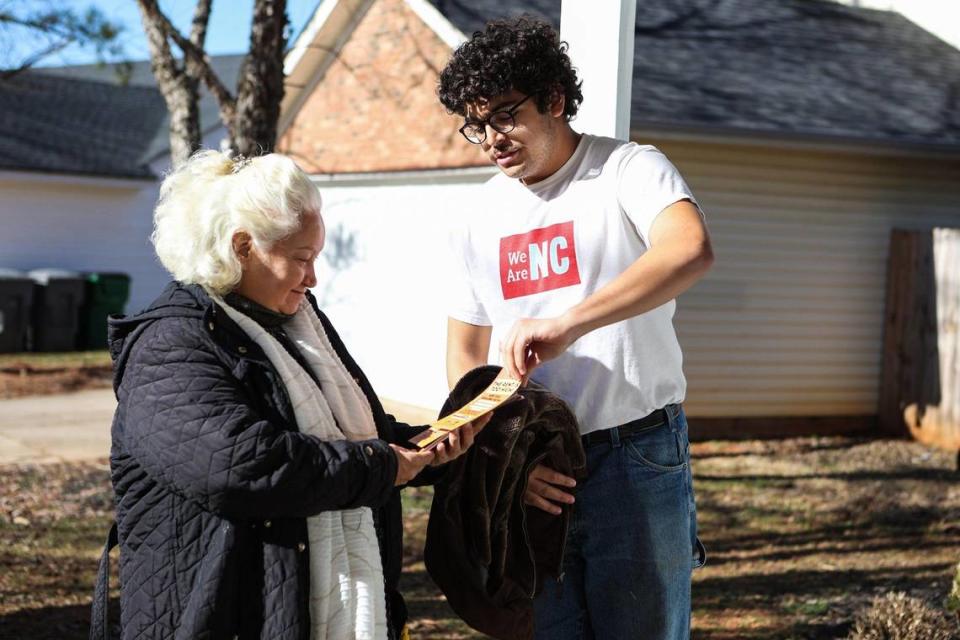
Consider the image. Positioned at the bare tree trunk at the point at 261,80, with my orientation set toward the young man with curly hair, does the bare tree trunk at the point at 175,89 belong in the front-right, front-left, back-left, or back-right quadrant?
back-right

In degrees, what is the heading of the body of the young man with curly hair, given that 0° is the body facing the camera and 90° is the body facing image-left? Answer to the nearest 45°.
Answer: approximately 45°

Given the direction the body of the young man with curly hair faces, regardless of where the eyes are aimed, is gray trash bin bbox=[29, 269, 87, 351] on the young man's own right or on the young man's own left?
on the young man's own right

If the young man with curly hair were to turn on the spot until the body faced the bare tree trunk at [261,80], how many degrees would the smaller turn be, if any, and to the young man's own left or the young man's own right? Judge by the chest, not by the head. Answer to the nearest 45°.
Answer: approximately 90° to the young man's own right

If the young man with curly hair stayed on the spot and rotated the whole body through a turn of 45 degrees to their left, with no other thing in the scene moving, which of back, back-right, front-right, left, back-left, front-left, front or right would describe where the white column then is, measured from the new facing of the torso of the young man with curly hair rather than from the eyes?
back

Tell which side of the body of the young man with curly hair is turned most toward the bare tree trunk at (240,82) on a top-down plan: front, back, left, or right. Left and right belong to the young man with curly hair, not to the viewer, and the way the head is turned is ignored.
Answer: right

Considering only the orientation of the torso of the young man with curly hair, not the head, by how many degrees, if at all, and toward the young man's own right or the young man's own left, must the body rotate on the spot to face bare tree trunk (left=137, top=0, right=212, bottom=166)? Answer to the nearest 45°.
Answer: approximately 90° to the young man's own right

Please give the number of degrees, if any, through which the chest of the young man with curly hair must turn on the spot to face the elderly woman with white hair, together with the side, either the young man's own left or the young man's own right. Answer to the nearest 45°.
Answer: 0° — they already face them

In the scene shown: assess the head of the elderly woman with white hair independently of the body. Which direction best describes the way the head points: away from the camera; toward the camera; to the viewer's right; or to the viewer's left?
to the viewer's right

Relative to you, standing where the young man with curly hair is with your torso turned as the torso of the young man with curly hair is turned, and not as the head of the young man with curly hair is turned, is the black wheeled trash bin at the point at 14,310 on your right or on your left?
on your right
